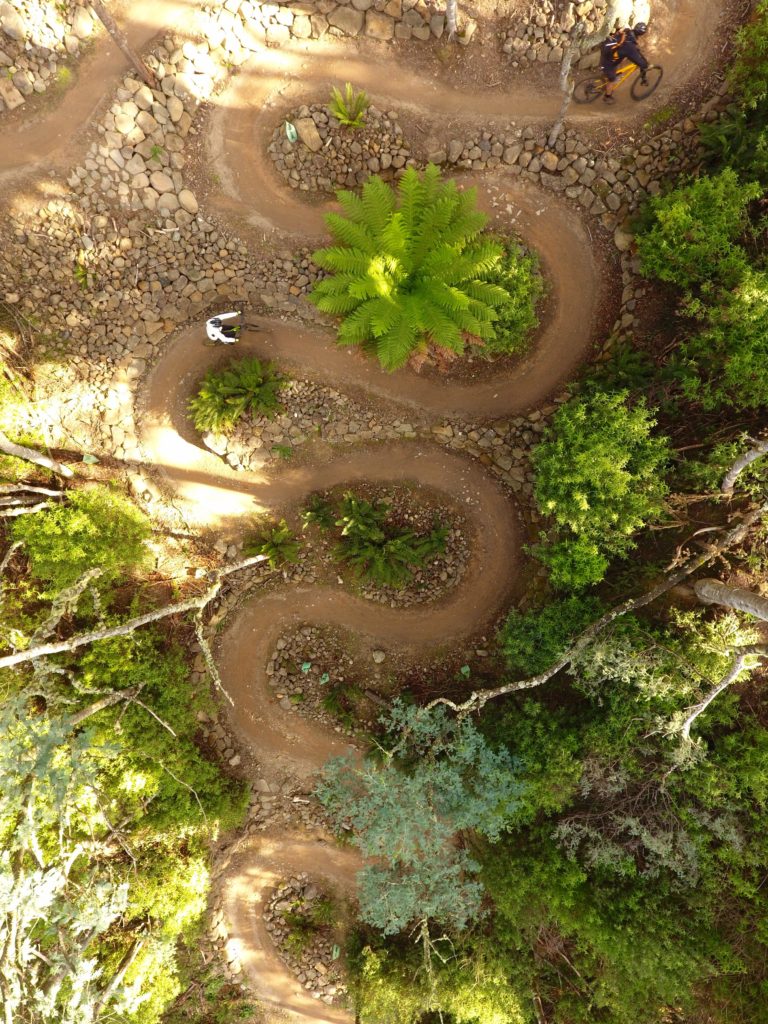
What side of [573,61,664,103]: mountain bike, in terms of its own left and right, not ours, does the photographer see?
right

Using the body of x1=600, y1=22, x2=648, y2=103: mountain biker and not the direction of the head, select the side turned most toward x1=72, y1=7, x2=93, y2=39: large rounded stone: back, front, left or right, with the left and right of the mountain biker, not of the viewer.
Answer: back

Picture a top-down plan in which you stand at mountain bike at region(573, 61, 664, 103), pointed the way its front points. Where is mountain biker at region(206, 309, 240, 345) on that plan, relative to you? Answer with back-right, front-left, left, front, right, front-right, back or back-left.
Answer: back

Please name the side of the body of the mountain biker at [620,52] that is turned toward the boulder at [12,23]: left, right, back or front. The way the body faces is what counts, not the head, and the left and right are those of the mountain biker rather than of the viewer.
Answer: back

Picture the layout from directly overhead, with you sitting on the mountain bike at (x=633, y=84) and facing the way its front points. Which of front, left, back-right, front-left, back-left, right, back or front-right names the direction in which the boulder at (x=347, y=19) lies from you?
back

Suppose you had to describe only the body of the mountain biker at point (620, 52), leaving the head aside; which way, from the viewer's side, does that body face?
to the viewer's right
